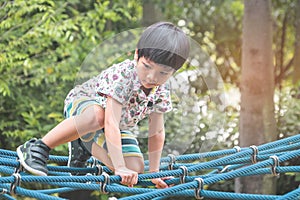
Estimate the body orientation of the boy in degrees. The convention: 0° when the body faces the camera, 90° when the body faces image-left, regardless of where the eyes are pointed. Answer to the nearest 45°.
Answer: approximately 315°

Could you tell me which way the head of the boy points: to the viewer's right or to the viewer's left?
to the viewer's right
